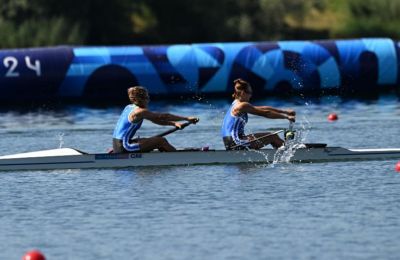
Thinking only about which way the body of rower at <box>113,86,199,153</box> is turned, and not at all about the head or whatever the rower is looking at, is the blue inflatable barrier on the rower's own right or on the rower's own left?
on the rower's own left

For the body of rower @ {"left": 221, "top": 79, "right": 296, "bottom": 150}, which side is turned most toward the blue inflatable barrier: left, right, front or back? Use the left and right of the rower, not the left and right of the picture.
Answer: left

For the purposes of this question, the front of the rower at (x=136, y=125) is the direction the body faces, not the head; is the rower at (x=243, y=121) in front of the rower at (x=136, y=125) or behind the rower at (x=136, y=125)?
in front

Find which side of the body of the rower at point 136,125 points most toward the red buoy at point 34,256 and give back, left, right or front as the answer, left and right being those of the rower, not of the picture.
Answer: right

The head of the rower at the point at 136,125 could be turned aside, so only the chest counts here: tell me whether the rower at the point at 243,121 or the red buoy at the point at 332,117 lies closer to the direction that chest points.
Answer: the rower

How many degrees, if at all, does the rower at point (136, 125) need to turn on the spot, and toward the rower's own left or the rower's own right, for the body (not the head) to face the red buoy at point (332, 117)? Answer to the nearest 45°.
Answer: approximately 45° to the rower's own left

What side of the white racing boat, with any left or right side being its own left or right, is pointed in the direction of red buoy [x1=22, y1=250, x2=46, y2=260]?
left

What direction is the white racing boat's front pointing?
to the viewer's left

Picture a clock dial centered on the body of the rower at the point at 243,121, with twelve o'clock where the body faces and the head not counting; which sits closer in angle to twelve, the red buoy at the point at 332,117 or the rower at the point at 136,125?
the red buoy

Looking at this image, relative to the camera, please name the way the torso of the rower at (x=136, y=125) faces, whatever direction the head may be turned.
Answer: to the viewer's right

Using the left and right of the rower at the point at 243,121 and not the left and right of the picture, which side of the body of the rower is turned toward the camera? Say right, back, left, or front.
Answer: right
